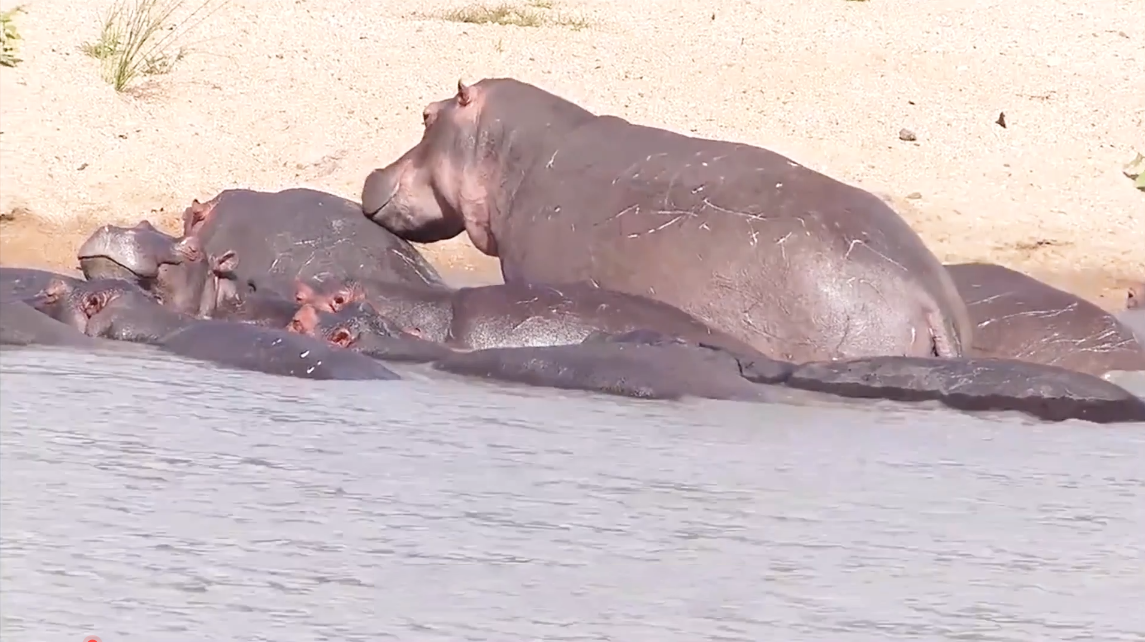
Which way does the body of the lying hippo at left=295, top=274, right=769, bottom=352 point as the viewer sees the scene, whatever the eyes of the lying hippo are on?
to the viewer's left

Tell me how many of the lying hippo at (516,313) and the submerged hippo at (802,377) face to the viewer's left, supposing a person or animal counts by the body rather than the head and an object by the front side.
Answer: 2

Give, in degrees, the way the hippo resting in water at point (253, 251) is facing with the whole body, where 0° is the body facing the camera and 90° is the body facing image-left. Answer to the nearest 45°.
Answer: approximately 90°

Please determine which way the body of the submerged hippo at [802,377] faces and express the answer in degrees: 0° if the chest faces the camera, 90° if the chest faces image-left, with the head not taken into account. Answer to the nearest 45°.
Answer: approximately 90°

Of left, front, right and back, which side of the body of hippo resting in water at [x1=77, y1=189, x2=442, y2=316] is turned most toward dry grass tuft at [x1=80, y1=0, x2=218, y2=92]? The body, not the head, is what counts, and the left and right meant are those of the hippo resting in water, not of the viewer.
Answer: right

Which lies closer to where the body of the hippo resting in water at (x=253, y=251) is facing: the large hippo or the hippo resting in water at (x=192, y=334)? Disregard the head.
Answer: the hippo resting in water

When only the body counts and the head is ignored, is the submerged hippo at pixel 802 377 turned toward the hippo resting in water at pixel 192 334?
yes
